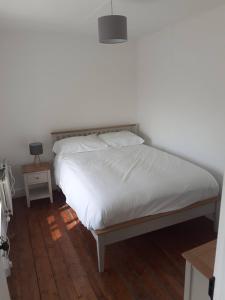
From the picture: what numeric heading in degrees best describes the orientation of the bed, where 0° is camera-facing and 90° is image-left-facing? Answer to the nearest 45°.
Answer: approximately 315°

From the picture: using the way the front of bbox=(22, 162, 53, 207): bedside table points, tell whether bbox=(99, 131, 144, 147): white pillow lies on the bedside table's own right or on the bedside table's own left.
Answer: on the bedside table's own left

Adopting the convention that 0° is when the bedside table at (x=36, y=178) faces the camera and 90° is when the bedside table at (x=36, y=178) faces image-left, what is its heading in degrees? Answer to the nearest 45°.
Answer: approximately 0°

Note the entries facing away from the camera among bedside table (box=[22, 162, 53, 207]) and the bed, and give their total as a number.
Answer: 0

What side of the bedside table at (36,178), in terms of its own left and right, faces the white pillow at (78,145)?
left

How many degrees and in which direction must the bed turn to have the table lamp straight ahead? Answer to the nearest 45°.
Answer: approximately 180°
